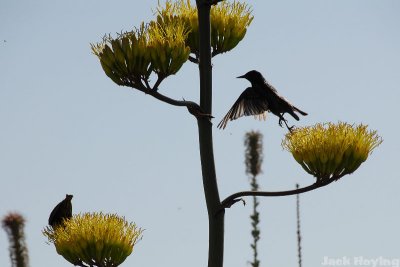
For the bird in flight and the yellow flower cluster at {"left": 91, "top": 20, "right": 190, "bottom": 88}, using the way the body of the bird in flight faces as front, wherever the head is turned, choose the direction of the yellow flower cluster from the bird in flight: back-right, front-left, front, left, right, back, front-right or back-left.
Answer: front-left

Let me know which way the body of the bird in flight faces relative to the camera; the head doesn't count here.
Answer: to the viewer's left

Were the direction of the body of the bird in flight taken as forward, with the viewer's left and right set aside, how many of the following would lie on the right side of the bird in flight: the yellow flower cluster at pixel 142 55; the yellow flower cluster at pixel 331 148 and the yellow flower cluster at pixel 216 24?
0

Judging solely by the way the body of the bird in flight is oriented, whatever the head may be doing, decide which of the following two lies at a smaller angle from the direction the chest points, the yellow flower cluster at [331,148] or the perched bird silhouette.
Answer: the perched bird silhouette
